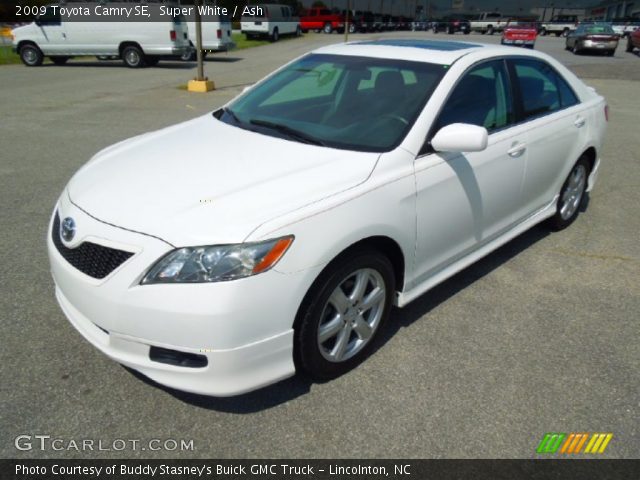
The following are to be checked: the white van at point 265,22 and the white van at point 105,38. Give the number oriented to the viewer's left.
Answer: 1

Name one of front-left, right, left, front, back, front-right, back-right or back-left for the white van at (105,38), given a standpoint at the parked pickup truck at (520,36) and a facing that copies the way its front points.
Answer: back-left

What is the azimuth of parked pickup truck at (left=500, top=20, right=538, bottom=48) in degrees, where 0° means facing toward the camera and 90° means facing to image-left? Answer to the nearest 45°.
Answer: approximately 180°

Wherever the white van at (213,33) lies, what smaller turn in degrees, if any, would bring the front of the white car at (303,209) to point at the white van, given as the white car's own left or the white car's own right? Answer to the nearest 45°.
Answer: approximately 135° to the white car's own right
